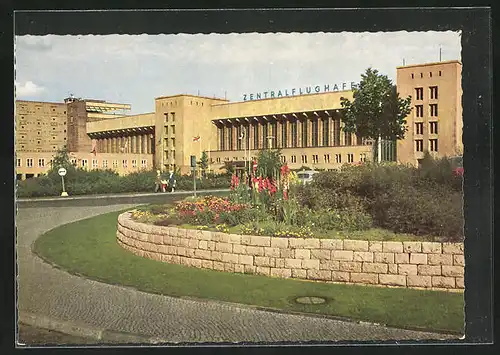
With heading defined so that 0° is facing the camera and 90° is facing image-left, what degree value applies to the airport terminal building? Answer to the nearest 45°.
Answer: approximately 45°
